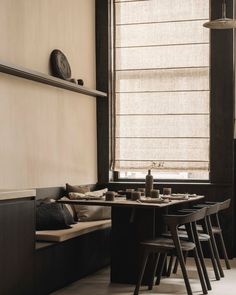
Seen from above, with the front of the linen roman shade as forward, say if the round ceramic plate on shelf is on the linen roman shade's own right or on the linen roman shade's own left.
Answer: on the linen roman shade's own right

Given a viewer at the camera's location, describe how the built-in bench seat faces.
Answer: facing the viewer and to the right of the viewer

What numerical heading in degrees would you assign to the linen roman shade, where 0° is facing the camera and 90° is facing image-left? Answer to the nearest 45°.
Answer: approximately 0°

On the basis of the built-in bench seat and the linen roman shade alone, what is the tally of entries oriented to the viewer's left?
0

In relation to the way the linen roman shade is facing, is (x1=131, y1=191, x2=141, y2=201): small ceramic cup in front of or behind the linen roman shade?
in front

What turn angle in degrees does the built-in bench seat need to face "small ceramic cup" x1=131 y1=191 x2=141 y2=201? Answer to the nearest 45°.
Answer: approximately 45° to its left
